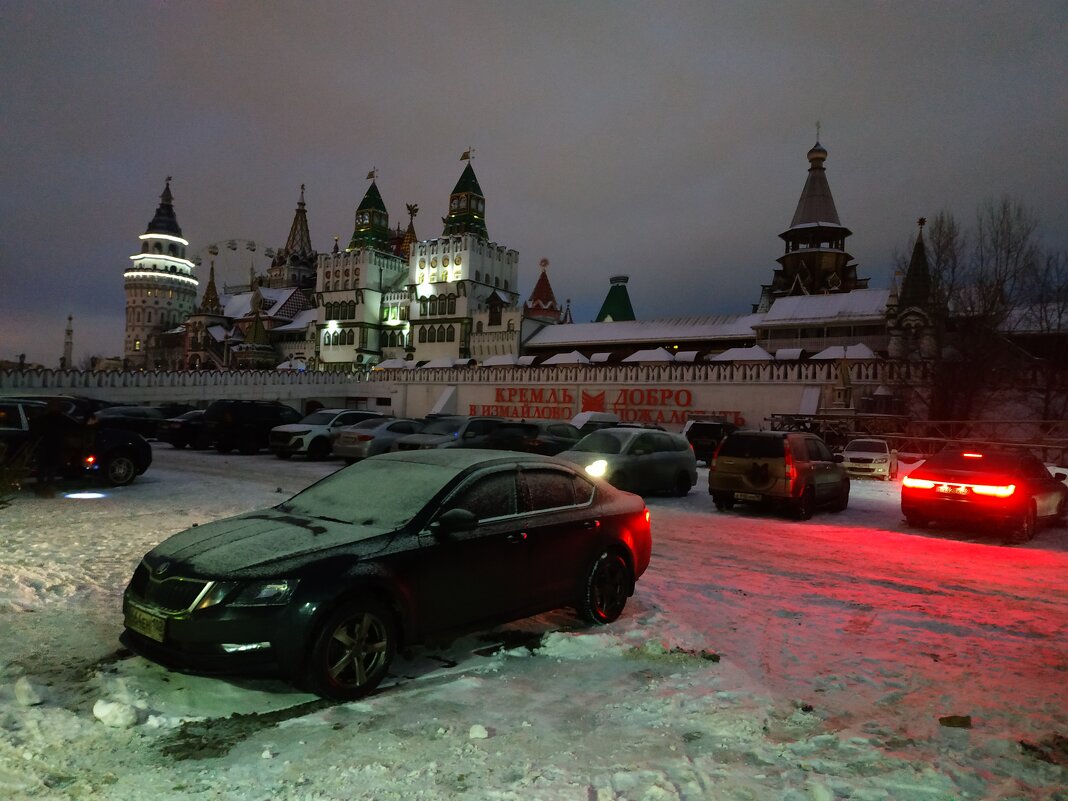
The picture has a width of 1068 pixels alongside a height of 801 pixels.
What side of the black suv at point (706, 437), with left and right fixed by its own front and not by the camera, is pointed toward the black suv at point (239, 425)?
left

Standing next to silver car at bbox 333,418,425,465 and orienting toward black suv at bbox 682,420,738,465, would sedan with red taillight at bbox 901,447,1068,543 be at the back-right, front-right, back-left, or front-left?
front-right

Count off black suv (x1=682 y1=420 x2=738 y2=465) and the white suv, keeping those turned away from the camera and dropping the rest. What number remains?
1

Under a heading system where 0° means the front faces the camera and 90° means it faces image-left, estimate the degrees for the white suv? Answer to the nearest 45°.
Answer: approximately 45°

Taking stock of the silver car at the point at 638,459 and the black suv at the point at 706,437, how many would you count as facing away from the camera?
1

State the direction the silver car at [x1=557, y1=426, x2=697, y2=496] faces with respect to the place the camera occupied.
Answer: facing the viewer and to the left of the viewer

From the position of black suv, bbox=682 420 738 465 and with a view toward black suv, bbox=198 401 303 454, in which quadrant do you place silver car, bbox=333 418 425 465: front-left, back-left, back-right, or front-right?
front-left

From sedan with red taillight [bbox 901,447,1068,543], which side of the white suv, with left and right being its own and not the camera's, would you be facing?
left

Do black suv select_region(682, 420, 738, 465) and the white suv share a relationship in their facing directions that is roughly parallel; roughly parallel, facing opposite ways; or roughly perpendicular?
roughly parallel, facing opposite ways

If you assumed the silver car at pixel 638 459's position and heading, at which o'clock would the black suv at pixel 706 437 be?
The black suv is roughly at 5 o'clock from the silver car.

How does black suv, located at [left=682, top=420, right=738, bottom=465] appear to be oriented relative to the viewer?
away from the camera

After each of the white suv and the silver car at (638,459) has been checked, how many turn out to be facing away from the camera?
0

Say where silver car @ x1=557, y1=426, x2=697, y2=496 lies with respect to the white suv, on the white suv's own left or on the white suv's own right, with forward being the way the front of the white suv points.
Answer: on the white suv's own left

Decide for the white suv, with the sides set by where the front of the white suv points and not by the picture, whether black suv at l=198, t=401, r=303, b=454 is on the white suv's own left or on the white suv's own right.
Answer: on the white suv's own right
